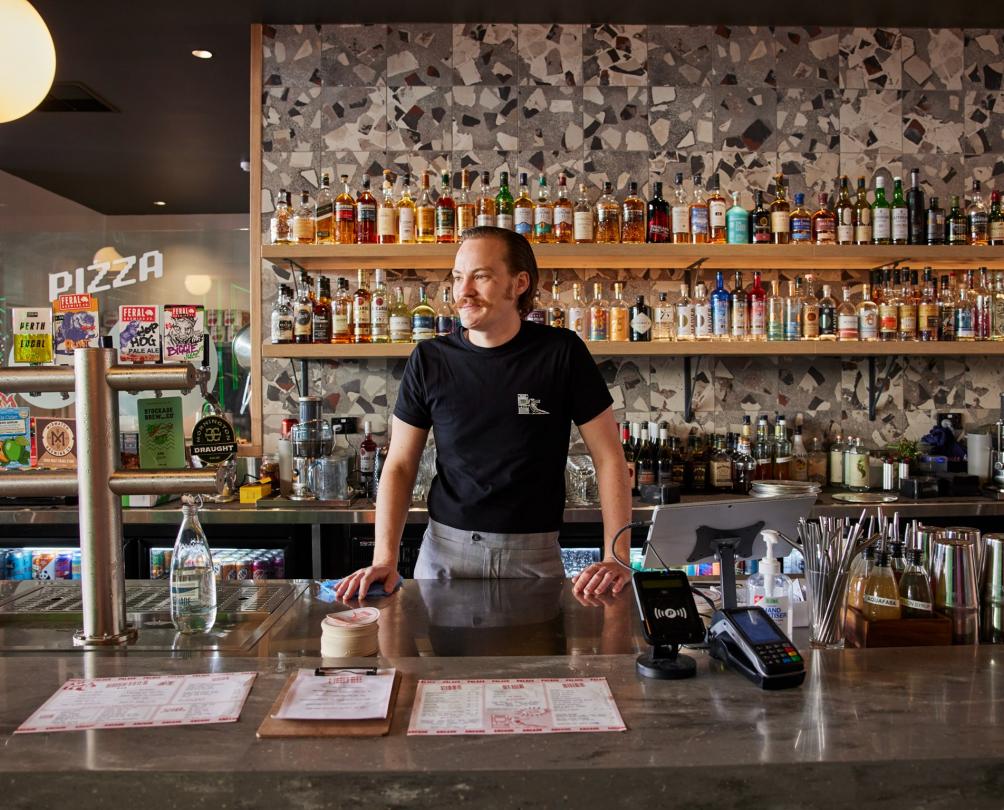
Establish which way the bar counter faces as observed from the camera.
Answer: facing the viewer

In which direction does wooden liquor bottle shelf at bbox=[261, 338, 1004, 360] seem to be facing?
toward the camera

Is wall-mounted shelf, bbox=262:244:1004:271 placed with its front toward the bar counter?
yes

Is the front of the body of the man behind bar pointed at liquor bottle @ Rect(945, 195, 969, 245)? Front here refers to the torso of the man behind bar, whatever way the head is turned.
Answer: no

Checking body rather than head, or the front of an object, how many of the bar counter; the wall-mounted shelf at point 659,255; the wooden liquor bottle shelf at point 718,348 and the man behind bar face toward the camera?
4

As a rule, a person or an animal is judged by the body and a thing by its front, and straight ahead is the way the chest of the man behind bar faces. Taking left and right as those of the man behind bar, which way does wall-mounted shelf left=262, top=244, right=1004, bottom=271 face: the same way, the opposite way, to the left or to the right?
the same way

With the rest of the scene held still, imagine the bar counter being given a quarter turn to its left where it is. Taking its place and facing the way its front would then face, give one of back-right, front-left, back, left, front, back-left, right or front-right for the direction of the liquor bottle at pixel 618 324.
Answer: left

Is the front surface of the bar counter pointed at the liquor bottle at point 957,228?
no

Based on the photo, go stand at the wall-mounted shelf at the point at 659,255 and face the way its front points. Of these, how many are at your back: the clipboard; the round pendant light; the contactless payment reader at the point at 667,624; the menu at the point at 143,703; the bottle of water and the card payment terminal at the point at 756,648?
0

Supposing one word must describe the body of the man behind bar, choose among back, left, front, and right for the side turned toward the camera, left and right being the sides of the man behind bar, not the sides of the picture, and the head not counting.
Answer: front

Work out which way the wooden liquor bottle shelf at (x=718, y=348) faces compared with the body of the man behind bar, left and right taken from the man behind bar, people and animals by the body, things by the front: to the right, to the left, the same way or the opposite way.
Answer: the same way

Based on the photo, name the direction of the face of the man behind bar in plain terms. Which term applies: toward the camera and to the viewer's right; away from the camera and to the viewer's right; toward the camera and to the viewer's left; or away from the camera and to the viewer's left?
toward the camera and to the viewer's left

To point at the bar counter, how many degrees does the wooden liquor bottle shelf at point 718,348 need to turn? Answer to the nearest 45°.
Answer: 0° — it already faces it

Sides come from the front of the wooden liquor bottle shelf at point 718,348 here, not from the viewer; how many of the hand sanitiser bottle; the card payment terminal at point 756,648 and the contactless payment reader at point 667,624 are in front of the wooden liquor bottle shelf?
3

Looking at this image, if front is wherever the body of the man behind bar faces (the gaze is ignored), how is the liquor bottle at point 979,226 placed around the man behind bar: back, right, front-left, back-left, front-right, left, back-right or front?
back-left

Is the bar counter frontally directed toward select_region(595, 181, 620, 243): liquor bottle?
no

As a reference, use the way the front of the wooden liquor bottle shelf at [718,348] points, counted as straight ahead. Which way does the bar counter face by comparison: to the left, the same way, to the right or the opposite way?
the same way

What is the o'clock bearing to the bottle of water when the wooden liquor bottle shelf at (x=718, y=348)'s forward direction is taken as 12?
The bottle of water is roughly at 1 o'clock from the wooden liquor bottle shelf.
